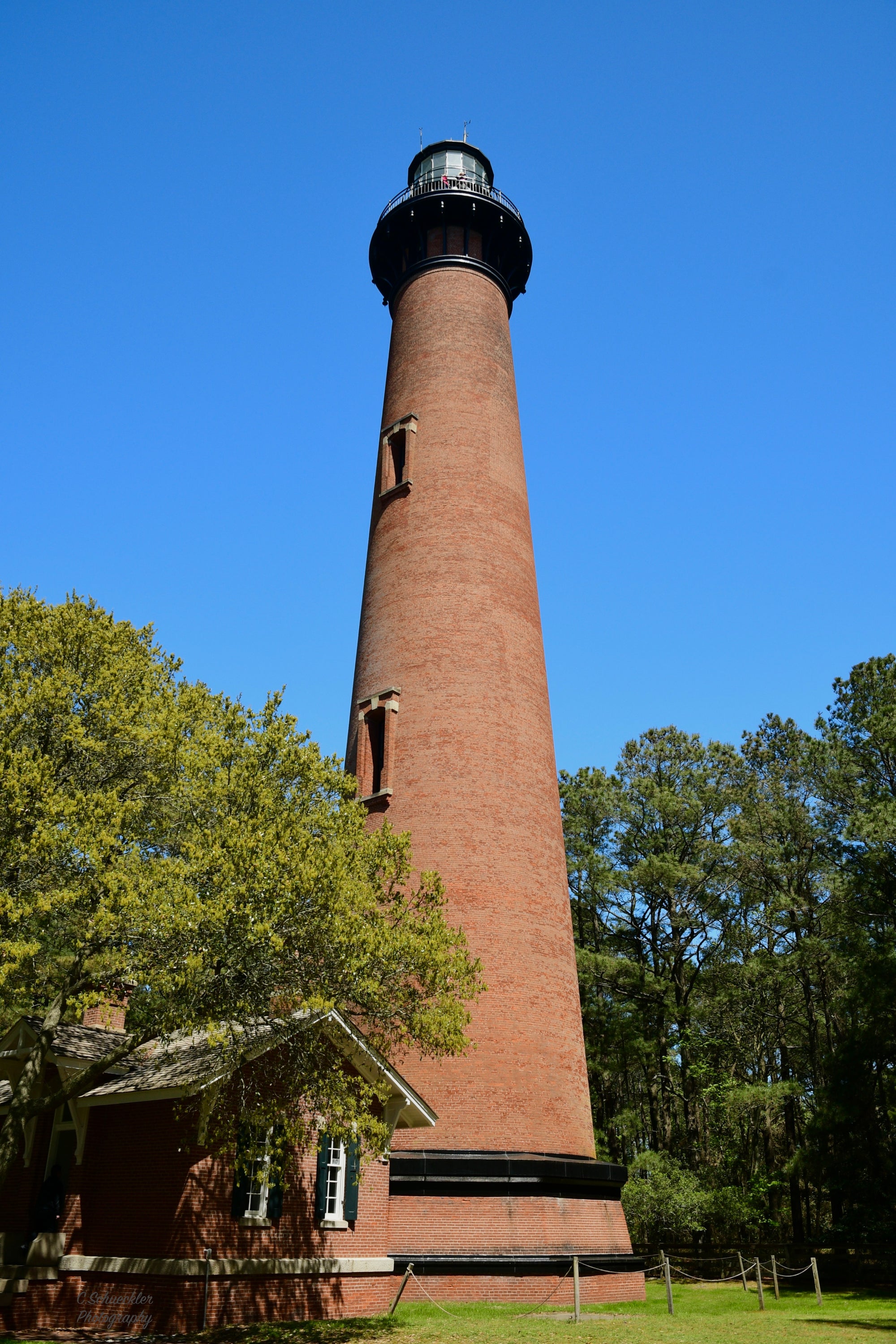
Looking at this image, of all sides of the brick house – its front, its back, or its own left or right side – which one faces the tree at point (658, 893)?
back

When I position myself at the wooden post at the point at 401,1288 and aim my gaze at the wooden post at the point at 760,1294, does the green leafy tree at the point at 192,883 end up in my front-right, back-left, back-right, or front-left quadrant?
back-right

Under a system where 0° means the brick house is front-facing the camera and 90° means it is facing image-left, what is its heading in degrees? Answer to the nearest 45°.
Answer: approximately 45°
